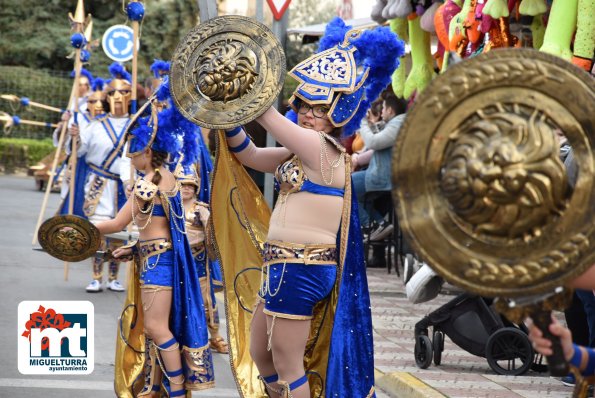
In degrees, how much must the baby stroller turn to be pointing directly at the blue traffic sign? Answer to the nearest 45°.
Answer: approximately 45° to its right

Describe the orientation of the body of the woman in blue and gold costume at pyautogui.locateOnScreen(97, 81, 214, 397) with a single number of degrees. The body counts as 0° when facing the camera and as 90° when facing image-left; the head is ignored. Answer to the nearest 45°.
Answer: approximately 90°

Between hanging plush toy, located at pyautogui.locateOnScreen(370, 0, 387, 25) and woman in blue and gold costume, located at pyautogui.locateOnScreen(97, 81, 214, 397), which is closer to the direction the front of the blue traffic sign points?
the woman in blue and gold costume

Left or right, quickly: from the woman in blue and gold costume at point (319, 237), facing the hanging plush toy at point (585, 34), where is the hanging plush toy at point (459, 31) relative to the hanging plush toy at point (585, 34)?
left

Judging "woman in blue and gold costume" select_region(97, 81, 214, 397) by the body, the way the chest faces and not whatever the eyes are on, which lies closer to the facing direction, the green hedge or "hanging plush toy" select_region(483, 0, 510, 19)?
the green hedge

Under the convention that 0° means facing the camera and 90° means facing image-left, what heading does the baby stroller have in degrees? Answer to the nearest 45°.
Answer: approximately 90°
